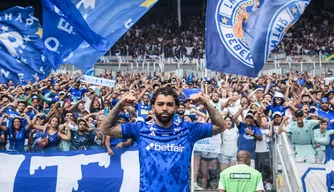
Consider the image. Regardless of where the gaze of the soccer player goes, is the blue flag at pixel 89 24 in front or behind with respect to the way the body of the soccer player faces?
behind

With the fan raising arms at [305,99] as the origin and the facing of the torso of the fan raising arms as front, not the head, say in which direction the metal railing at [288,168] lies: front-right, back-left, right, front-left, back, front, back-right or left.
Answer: front

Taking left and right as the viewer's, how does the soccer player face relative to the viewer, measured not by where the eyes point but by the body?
facing the viewer

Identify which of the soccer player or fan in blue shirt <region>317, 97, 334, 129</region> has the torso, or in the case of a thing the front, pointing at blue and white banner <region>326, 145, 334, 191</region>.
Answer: the fan in blue shirt

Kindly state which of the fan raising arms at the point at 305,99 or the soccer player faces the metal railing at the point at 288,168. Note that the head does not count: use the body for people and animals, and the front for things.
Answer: the fan raising arms

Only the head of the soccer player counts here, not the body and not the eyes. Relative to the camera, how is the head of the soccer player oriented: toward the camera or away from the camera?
toward the camera

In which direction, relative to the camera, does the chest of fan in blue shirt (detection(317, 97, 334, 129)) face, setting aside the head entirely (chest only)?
toward the camera

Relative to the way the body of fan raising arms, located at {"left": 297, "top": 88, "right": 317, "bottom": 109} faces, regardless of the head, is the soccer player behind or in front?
in front

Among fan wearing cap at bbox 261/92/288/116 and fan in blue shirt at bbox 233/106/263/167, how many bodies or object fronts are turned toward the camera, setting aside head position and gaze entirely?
2
